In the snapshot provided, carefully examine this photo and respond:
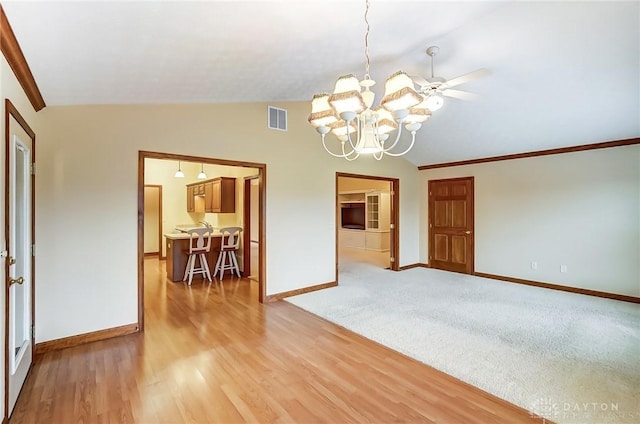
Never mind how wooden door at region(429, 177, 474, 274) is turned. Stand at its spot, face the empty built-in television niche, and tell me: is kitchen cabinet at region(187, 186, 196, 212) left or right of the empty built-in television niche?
left

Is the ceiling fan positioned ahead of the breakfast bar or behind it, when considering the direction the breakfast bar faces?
ahead

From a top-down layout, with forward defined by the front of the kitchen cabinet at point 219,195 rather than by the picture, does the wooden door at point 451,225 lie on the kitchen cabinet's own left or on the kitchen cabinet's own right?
on the kitchen cabinet's own left

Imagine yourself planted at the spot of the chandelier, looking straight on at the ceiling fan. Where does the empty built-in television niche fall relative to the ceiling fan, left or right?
left

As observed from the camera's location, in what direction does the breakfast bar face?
facing the viewer and to the right of the viewer

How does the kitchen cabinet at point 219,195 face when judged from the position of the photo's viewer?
facing the viewer and to the left of the viewer

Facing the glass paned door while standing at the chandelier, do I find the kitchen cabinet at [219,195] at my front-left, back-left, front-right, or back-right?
front-right

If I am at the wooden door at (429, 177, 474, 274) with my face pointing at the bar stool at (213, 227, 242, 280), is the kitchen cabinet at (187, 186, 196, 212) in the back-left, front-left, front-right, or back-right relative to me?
front-right

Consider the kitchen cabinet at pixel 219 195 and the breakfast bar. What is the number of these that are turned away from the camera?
0

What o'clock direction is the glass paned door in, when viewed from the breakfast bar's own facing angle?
The glass paned door is roughly at 2 o'clock from the breakfast bar.

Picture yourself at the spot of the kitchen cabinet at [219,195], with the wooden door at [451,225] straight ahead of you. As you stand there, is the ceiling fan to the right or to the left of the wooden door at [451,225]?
right

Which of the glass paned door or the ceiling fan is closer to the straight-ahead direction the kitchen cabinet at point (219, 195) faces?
the glass paned door

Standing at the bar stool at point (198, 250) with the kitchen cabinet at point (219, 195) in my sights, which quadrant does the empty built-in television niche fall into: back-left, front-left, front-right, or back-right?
front-right
